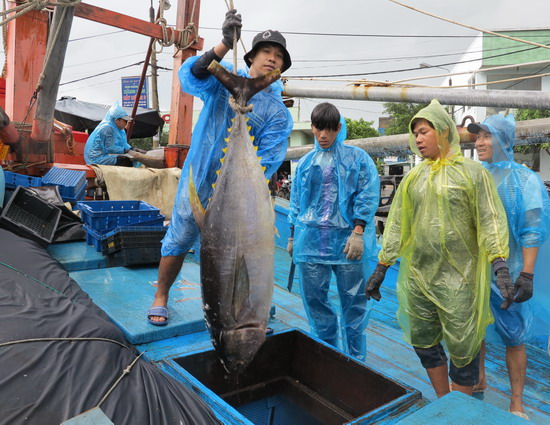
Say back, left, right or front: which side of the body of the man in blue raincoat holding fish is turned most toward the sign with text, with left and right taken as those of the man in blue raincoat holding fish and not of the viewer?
back

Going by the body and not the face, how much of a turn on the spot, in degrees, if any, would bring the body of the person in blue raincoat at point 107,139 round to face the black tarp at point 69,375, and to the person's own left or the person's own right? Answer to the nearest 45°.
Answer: approximately 90° to the person's own right

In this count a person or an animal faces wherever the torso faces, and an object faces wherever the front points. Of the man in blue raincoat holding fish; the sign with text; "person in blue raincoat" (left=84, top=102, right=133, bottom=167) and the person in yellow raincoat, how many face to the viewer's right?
1

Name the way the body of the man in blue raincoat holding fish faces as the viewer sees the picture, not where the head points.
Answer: toward the camera

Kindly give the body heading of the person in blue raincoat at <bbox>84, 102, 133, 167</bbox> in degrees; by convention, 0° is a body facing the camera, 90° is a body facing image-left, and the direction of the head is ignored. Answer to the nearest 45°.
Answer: approximately 270°

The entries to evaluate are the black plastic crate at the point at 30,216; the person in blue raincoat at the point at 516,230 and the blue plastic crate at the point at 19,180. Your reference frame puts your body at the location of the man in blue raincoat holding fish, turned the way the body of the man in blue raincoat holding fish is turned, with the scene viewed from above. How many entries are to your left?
1

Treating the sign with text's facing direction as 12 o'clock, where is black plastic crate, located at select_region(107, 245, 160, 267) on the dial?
The black plastic crate is roughly at 12 o'clock from the sign with text.

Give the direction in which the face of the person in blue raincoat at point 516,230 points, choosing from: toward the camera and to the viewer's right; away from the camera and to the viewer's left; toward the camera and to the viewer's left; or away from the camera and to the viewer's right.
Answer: toward the camera and to the viewer's left

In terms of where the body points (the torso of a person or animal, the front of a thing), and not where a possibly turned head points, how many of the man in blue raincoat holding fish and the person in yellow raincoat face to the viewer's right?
0

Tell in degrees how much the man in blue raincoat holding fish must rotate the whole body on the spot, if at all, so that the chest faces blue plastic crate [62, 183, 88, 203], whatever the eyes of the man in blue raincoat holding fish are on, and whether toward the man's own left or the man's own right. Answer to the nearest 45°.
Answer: approximately 135° to the man's own right
